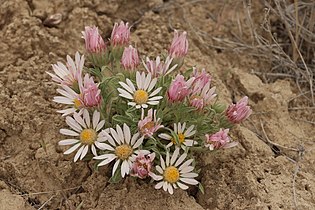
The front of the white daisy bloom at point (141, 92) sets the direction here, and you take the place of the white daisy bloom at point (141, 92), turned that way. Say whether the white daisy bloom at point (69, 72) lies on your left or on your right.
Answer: on your right

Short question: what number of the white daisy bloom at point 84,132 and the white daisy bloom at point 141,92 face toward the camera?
2

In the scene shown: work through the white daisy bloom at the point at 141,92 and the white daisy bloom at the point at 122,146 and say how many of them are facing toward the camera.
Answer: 2

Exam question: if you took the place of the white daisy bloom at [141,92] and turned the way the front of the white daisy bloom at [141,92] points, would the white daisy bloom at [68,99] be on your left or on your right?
on your right

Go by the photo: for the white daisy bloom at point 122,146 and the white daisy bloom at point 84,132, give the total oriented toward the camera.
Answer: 2

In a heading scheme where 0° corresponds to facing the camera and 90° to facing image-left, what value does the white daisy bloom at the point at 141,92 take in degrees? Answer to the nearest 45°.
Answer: approximately 0°
